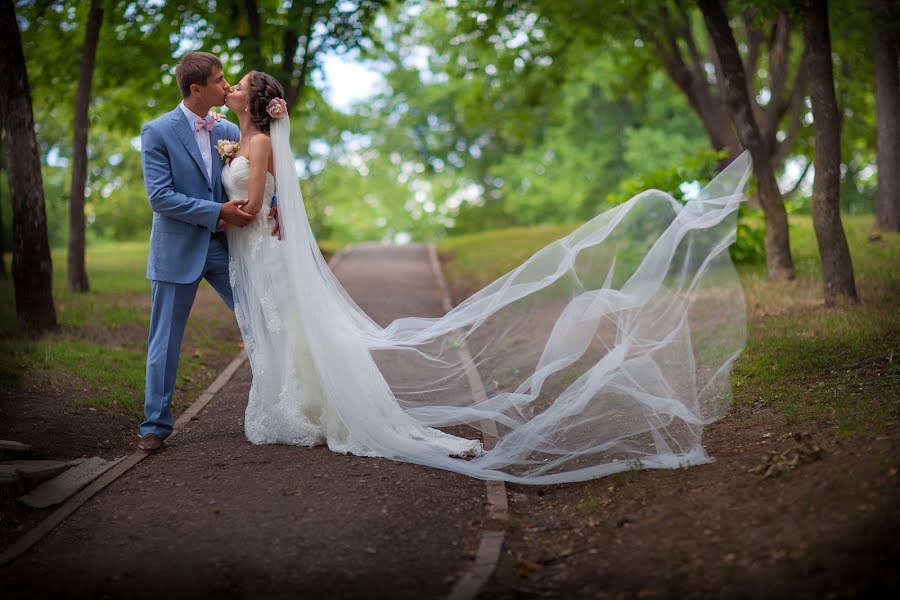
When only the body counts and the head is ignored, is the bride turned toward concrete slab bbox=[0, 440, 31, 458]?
yes

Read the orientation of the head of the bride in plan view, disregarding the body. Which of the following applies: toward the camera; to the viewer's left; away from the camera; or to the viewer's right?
to the viewer's left

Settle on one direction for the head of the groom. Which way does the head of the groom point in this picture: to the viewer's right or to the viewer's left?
to the viewer's right

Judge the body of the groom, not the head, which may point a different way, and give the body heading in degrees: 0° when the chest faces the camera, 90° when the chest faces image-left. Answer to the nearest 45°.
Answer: approximately 315°

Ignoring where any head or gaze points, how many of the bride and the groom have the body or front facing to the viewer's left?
1

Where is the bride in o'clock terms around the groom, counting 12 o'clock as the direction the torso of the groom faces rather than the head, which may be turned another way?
The bride is roughly at 11 o'clock from the groom.

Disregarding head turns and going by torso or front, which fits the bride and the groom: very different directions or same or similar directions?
very different directions

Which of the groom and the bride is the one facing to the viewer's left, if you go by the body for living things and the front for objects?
the bride

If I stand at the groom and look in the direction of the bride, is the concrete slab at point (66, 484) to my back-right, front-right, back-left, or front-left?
back-right

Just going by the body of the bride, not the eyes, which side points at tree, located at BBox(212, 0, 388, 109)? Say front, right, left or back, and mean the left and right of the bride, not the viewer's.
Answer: right

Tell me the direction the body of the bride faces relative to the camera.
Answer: to the viewer's left

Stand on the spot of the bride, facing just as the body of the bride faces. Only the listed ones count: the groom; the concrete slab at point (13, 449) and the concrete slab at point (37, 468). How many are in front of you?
3
